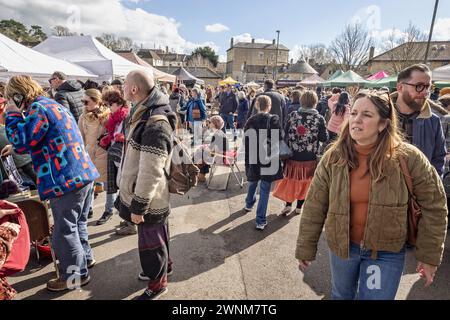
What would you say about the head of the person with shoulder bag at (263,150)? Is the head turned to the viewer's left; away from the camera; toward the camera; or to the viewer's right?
away from the camera

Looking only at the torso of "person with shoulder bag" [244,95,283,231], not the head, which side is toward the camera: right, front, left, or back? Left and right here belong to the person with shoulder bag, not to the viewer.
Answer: back

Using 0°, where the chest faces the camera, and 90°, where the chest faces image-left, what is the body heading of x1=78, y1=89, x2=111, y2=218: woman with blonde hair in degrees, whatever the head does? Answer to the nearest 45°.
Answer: approximately 45°

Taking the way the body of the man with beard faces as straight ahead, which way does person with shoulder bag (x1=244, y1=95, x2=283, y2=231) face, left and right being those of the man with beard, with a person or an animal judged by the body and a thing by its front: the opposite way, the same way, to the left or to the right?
the opposite way

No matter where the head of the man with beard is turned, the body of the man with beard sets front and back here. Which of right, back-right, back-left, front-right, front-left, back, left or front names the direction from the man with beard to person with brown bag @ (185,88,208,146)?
back

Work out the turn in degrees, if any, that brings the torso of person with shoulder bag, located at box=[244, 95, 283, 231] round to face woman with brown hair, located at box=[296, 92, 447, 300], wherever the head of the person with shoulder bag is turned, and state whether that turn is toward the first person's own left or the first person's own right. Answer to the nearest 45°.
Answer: approximately 180°

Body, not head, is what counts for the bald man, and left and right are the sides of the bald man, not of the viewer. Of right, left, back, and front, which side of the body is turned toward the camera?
left

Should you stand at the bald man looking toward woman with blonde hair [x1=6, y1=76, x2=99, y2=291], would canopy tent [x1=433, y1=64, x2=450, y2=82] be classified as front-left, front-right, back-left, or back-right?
back-right

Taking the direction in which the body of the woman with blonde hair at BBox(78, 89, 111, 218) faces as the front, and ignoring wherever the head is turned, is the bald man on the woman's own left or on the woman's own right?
on the woman's own left

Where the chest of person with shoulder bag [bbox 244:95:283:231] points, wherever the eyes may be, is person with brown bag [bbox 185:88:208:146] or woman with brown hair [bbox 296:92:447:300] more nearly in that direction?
the person with brown bag
